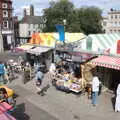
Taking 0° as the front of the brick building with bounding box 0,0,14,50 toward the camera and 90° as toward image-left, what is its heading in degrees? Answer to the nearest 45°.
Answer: approximately 315°

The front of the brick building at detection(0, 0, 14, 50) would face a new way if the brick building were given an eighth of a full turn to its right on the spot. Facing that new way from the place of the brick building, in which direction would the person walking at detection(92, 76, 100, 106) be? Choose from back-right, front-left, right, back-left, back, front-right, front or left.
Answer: front

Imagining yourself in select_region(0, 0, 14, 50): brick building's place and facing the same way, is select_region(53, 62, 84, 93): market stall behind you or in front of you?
in front
